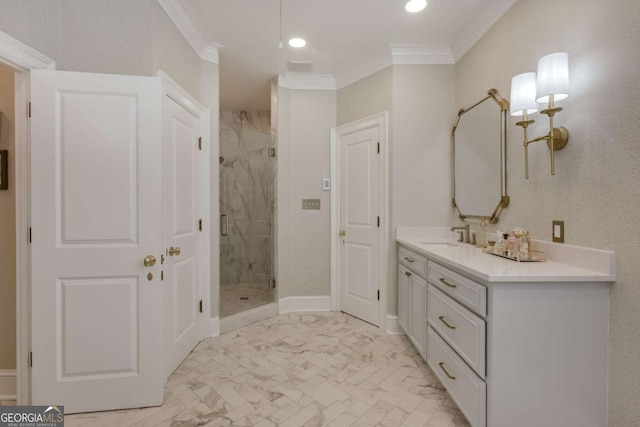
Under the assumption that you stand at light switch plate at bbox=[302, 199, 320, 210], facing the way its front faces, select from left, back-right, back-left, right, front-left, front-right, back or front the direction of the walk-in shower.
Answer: back-right

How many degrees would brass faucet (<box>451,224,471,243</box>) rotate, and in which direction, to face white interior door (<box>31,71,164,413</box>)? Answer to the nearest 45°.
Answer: approximately 45° to its left

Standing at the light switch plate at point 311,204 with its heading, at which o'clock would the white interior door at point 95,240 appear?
The white interior door is roughly at 1 o'clock from the light switch plate.

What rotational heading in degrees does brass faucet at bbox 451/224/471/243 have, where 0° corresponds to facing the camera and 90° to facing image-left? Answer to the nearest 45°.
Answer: approximately 90°
